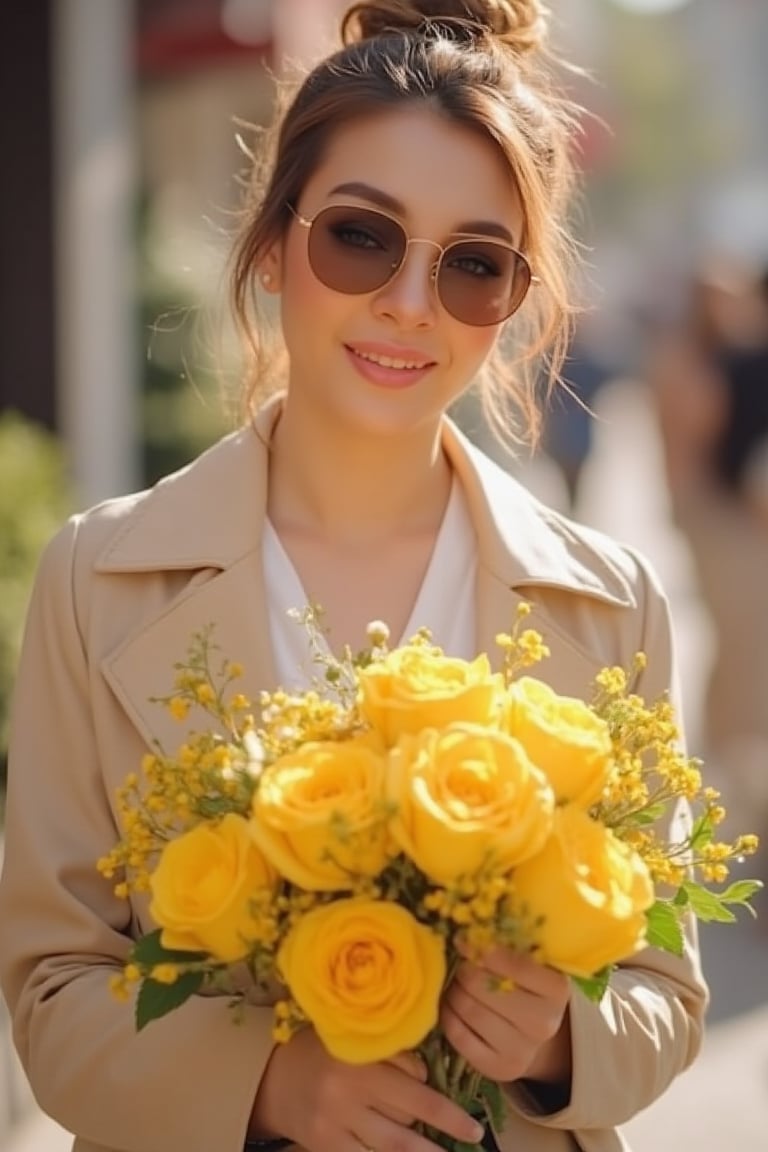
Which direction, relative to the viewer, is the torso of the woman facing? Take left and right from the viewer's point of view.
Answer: facing the viewer

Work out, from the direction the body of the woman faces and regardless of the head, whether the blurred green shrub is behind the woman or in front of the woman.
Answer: behind

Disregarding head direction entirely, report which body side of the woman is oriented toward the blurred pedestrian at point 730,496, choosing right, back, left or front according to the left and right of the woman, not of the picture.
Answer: back

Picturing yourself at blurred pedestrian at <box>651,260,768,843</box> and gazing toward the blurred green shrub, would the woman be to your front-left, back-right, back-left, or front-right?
front-left
